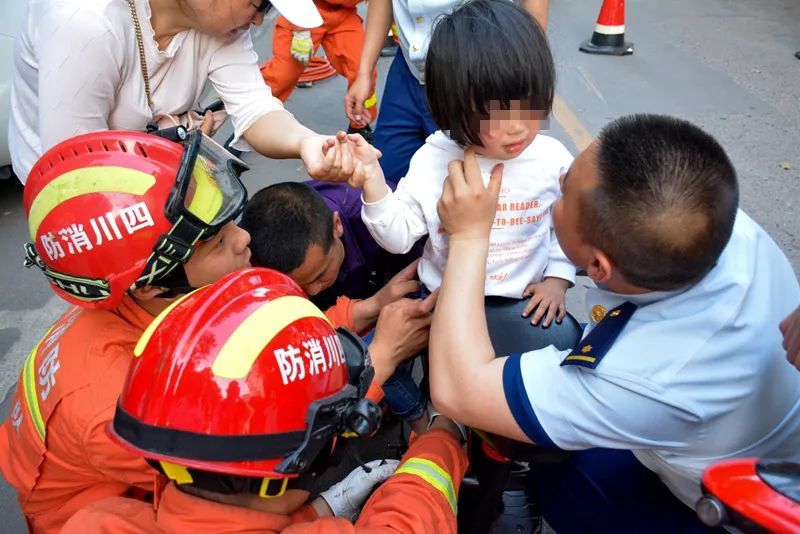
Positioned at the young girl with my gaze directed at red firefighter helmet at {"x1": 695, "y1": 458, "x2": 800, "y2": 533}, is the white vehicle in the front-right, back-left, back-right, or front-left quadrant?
back-right

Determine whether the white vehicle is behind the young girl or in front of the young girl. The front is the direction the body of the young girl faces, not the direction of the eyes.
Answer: behind

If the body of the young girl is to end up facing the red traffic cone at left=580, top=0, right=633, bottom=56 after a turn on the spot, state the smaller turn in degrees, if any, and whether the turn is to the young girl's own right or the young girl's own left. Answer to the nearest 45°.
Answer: approximately 135° to the young girl's own left

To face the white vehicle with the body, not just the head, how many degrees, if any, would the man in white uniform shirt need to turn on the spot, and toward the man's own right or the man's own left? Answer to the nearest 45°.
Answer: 0° — they already face it

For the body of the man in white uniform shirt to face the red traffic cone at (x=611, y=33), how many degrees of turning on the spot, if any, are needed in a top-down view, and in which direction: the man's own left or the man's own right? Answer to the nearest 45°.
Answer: approximately 45° to the man's own right

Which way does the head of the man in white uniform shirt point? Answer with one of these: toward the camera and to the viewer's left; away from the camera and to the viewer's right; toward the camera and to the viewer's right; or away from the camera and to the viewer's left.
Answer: away from the camera and to the viewer's left

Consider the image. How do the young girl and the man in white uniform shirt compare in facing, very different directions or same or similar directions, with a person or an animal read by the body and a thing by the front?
very different directions

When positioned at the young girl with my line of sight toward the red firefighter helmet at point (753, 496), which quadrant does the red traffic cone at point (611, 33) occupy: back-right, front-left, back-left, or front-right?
back-left

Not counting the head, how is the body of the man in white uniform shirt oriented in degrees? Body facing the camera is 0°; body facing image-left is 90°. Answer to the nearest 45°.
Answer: approximately 135°
